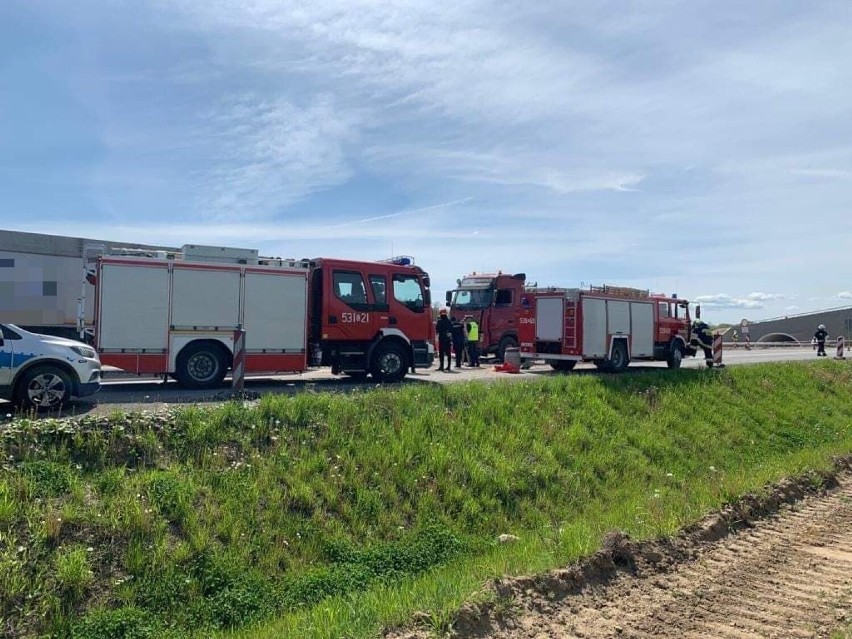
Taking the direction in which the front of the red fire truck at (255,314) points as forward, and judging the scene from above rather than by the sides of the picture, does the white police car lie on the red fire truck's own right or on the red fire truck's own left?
on the red fire truck's own right

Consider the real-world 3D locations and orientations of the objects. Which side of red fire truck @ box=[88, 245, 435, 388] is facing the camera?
right

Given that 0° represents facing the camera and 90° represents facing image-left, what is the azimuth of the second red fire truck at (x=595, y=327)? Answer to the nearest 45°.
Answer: approximately 225°

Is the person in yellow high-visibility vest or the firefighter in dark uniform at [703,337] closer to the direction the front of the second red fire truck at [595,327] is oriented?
the firefighter in dark uniform

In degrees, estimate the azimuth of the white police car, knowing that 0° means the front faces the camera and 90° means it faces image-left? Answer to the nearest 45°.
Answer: approximately 270°

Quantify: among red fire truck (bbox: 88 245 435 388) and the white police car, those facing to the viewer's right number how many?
2

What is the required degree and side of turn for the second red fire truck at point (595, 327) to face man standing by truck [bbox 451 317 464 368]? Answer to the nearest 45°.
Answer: approximately 135° to its left

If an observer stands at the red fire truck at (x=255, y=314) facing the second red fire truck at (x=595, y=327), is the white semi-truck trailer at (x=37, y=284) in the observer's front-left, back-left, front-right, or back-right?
back-left

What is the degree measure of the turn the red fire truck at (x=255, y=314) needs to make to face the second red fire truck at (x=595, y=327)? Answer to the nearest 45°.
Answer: approximately 45° to its left
